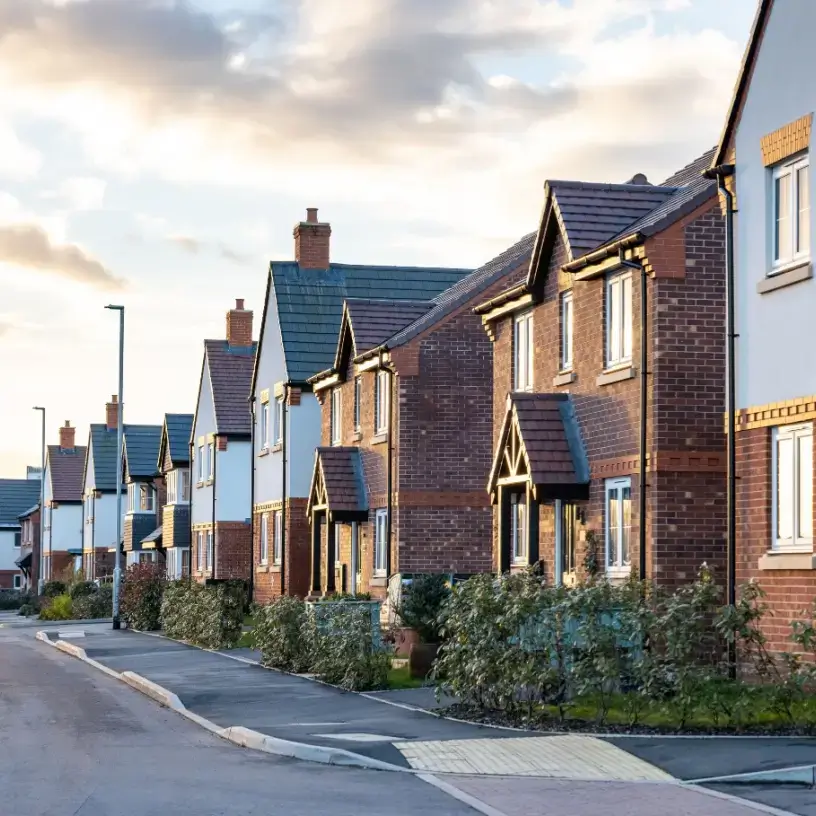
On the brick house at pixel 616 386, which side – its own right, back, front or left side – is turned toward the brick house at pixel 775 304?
left

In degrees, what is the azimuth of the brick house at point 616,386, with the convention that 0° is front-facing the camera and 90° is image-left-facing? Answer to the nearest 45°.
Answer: approximately 45°

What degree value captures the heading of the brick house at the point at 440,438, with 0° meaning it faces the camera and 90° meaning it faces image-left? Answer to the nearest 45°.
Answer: approximately 45°

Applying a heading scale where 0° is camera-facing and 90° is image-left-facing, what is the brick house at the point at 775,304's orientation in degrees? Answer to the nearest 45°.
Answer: approximately 45°

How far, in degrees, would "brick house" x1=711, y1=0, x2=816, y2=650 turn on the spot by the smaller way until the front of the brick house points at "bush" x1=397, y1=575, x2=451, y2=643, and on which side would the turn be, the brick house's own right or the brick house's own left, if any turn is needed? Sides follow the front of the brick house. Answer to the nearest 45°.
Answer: approximately 90° to the brick house's own right

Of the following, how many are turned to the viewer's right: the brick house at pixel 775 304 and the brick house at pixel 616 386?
0

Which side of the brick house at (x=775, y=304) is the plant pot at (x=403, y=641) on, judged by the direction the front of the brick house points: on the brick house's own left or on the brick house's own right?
on the brick house's own right

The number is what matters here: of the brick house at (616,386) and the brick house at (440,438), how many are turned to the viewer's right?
0

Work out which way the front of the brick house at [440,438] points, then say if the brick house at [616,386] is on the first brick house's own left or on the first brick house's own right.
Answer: on the first brick house's own left

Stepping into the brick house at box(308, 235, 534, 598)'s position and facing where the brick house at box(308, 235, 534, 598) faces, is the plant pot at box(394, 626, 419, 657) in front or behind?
in front
